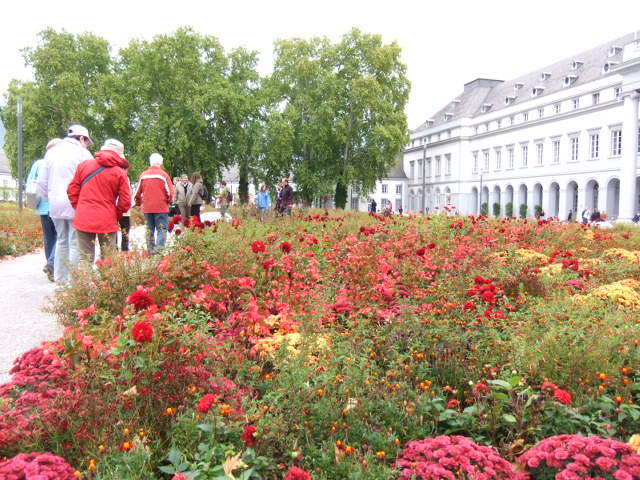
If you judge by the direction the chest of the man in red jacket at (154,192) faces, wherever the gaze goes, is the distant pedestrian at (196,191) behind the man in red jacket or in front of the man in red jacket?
in front

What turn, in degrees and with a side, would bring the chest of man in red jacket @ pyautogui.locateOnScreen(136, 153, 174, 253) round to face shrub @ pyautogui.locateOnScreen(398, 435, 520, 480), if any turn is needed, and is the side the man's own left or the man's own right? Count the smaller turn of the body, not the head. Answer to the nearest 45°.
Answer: approximately 180°

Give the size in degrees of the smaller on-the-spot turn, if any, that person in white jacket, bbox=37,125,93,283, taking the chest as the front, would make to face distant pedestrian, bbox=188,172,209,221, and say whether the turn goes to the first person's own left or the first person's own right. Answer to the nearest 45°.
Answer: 0° — they already face them

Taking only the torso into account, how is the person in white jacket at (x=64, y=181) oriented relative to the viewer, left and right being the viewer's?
facing away from the viewer and to the right of the viewer

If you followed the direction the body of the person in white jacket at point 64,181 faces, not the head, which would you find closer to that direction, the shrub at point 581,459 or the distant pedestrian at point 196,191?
the distant pedestrian

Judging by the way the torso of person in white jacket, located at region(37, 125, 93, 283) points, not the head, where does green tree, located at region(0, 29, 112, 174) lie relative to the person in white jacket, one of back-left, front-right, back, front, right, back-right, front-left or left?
front-left

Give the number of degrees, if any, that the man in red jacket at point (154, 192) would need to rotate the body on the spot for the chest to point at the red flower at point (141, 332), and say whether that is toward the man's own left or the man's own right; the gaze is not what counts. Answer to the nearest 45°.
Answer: approximately 180°

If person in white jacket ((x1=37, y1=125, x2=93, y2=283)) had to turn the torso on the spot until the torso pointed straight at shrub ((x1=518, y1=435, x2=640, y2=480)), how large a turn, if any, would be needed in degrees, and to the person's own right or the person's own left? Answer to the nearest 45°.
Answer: approximately 135° to the person's own right

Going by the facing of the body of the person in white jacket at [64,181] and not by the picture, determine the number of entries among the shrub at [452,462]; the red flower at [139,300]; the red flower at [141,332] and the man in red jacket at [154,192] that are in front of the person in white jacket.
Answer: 1

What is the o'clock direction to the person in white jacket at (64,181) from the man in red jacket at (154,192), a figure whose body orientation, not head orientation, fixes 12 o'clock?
The person in white jacket is roughly at 7 o'clock from the man in red jacket.

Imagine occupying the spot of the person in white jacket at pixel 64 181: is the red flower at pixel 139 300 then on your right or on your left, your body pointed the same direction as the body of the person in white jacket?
on your right

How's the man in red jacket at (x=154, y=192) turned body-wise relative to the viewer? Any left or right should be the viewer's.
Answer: facing away from the viewer

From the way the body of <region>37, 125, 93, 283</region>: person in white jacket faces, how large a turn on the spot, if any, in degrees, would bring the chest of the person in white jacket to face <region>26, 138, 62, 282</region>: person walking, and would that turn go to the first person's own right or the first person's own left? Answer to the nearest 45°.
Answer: approximately 45° to the first person's own left

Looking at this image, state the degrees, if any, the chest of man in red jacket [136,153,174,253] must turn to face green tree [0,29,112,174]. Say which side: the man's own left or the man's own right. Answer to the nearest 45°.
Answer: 0° — they already face it

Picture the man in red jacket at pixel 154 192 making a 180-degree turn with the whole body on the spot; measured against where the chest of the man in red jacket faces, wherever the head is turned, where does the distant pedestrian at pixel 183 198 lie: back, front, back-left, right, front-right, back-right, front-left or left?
back

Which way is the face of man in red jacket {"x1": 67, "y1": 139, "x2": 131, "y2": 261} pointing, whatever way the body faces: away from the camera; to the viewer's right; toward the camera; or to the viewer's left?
away from the camera

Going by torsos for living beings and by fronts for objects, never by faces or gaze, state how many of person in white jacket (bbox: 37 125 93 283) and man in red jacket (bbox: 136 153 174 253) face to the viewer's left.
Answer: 0
